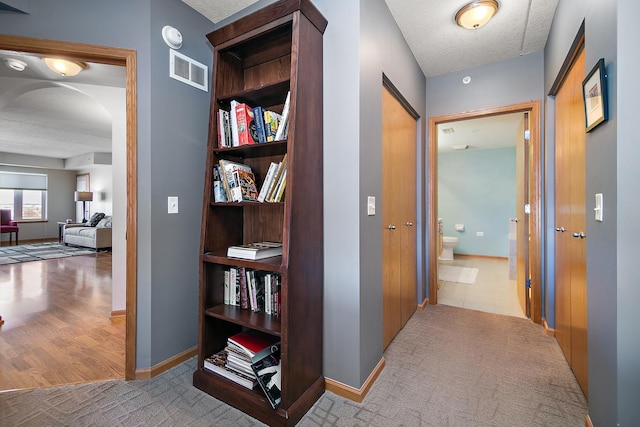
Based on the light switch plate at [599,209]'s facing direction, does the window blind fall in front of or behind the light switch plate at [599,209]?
in front

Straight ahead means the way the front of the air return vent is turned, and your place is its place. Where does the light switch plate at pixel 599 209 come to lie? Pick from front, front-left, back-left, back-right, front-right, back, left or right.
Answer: front

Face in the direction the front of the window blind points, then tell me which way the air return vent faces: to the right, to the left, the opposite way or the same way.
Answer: the same way

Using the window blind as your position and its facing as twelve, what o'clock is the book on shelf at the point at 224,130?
The book on shelf is roughly at 12 o'clock from the window blind.

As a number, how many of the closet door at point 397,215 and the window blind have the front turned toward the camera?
1

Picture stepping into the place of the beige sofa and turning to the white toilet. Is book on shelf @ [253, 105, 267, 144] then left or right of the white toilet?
right

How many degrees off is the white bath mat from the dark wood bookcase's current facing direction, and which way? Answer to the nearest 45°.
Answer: approximately 180°

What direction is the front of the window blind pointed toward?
toward the camera
